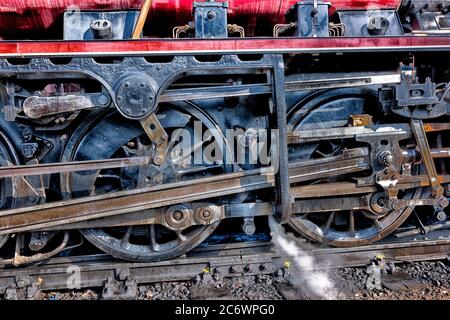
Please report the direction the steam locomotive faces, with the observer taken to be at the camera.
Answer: facing to the right of the viewer
